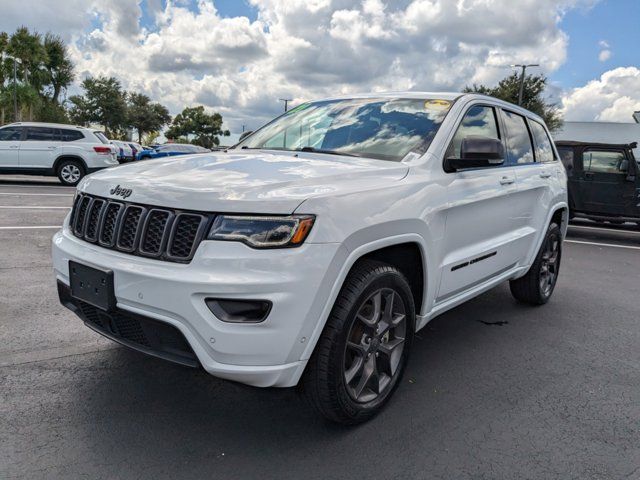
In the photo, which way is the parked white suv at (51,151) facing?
to the viewer's left

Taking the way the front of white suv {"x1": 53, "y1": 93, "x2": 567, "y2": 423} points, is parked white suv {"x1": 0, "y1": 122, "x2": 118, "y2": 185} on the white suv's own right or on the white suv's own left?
on the white suv's own right

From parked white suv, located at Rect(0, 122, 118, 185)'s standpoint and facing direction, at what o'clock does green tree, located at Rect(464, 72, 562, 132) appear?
The green tree is roughly at 5 o'clock from the parked white suv.

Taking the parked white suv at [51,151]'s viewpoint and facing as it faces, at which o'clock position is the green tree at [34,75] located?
The green tree is roughly at 3 o'clock from the parked white suv.

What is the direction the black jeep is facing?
to the viewer's right

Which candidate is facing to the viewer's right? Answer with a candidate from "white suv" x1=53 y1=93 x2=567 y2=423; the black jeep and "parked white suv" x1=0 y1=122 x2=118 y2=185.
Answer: the black jeep

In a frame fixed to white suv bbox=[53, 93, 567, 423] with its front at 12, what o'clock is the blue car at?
The blue car is roughly at 4 o'clock from the white suv.

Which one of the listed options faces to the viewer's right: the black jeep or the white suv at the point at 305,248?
the black jeep

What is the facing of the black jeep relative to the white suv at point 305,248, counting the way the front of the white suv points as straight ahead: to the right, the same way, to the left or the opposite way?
to the left

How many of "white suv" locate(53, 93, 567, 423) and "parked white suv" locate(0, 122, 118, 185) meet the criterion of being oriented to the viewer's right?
0

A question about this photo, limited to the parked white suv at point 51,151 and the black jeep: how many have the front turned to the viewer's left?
1
